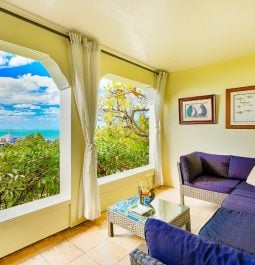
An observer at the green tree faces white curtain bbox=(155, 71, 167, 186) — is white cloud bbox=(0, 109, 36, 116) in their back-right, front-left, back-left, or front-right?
back-right

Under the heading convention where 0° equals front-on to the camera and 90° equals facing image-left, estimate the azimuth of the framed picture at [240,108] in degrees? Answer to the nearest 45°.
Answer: approximately 45°

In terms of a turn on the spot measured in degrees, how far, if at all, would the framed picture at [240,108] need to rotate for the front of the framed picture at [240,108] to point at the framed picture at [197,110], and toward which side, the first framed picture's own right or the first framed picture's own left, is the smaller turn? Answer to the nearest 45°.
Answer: approximately 45° to the first framed picture's own right

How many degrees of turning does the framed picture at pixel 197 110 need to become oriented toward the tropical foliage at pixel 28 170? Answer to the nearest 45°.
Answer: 0° — it already faces it
